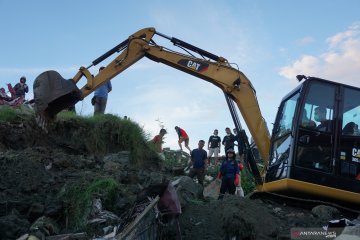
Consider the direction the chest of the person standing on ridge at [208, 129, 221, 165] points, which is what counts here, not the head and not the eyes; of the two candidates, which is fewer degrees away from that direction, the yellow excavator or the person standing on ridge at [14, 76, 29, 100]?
the yellow excavator

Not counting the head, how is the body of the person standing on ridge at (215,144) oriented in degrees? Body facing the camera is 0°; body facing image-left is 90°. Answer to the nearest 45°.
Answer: approximately 0°

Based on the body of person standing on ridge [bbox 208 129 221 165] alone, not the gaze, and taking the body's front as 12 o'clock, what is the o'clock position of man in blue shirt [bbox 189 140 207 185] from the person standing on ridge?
The man in blue shirt is roughly at 12 o'clock from the person standing on ridge.
